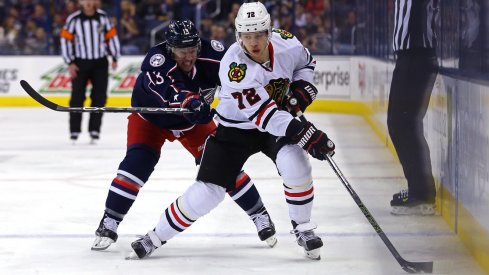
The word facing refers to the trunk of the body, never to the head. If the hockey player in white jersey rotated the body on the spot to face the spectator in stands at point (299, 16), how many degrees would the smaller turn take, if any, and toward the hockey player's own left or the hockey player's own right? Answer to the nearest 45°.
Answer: approximately 135° to the hockey player's own left

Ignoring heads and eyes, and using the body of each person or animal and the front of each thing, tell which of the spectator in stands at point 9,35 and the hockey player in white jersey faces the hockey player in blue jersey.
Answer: the spectator in stands

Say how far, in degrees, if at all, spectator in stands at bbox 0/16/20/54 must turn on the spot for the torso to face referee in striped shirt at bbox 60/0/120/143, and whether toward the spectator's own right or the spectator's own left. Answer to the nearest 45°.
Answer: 0° — they already face them

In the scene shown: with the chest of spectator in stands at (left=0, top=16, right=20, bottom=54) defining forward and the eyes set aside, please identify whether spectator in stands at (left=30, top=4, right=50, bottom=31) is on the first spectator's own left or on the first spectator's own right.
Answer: on the first spectator's own left

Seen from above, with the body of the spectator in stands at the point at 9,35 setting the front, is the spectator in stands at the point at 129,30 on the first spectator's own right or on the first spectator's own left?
on the first spectator's own left

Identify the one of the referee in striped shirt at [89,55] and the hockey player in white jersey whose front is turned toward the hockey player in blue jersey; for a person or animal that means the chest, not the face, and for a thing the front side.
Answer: the referee in striped shirt

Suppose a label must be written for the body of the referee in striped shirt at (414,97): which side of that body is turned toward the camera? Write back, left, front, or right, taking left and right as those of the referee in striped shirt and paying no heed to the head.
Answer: left

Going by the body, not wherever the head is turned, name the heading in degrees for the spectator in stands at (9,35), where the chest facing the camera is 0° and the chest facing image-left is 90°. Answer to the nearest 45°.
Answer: approximately 0°

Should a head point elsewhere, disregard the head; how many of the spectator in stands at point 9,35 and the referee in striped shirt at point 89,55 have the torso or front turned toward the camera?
2

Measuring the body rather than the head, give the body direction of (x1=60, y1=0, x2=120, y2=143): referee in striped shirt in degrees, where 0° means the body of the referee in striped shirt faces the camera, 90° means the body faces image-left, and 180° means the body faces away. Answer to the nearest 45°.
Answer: approximately 0°

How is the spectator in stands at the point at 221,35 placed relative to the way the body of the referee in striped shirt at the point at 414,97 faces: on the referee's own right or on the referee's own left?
on the referee's own right
